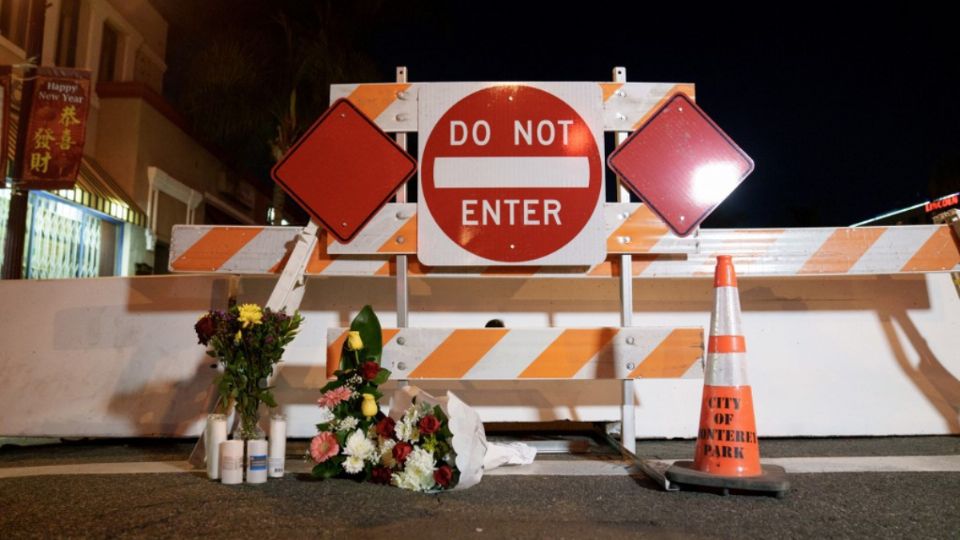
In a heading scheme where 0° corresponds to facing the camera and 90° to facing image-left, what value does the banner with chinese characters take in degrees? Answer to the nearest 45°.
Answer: approximately 0°

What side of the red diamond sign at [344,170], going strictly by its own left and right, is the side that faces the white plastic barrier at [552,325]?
left

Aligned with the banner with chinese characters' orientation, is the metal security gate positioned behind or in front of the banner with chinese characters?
behind

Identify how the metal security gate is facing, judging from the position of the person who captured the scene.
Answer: facing the viewer and to the right of the viewer

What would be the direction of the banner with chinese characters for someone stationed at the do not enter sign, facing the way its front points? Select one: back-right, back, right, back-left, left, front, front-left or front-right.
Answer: back-right

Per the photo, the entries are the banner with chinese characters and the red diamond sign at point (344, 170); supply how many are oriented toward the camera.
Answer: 2

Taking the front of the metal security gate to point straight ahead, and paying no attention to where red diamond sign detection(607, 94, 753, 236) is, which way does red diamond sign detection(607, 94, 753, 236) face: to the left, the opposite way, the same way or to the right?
to the right

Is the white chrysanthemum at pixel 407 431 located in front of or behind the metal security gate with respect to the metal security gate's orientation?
in front

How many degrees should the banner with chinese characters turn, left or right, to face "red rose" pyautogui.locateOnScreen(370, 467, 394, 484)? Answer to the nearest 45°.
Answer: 0° — it already faces it

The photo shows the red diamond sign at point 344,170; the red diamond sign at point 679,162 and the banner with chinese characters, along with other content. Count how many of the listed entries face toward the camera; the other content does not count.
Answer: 3

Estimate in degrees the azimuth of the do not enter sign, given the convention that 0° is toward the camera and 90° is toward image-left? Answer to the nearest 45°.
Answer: approximately 0°
